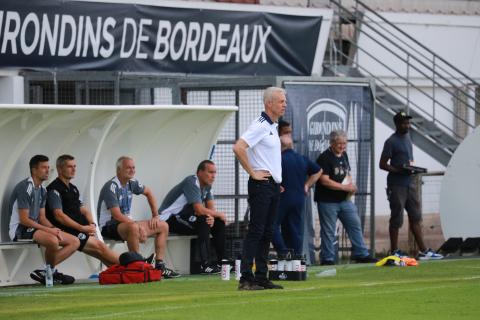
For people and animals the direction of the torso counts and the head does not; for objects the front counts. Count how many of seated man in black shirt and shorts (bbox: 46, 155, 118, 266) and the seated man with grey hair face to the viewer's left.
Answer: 0

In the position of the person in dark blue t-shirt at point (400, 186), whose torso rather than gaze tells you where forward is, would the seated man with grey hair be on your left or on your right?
on your right

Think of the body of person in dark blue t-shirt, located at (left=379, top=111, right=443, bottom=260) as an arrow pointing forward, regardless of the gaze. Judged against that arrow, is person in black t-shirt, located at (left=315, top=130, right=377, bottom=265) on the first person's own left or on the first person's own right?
on the first person's own right

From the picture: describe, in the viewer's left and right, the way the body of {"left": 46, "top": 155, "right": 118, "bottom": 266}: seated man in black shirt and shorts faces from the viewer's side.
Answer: facing the viewer and to the right of the viewer

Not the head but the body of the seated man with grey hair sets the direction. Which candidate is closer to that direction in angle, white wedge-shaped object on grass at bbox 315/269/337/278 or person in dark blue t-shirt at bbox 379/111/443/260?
the white wedge-shaped object on grass

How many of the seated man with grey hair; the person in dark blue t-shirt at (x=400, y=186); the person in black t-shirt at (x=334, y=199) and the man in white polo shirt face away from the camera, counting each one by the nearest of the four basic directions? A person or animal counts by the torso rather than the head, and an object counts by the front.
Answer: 0

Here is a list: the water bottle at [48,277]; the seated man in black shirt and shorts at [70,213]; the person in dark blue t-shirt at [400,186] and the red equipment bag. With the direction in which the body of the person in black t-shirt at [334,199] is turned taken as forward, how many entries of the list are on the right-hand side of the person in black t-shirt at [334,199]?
3

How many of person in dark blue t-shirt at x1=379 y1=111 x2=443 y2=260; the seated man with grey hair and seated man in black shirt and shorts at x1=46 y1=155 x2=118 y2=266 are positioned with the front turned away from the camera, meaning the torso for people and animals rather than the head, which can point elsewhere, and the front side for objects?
0

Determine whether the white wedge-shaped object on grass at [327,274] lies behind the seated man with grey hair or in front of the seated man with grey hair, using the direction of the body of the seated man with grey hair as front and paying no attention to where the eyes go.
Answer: in front

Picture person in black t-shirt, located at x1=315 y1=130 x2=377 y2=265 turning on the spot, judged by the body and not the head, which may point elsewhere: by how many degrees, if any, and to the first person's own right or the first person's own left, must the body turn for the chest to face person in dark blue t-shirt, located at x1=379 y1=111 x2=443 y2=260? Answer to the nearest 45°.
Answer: approximately 90° to the first person's own left

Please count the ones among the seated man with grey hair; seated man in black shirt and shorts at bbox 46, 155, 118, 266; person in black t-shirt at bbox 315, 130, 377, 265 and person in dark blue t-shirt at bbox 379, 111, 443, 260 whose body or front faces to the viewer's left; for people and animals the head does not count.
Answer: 0
